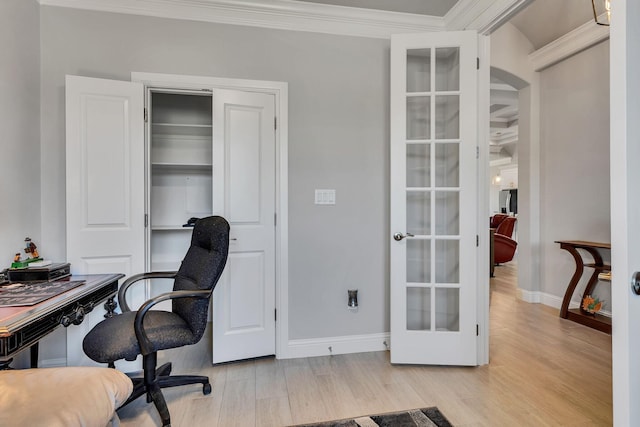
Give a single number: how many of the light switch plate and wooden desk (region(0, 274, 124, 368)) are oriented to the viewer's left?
0

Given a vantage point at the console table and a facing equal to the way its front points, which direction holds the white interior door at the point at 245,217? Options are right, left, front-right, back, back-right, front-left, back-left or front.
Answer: front

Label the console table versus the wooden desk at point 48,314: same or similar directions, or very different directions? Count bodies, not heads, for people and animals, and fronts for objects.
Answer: very different directions

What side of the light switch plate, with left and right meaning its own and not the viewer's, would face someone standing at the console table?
left

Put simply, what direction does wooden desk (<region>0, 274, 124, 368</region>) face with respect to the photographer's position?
facing the viewer and to the right of the viewer

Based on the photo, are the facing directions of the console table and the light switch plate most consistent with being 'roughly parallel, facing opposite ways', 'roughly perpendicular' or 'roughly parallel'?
roughly perpendicular

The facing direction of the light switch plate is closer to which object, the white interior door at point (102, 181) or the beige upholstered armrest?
the beige upholstered armrest

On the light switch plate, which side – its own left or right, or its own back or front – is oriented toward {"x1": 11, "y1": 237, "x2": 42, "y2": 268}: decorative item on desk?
right

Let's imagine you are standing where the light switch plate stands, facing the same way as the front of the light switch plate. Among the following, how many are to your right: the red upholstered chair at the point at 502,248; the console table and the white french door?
0

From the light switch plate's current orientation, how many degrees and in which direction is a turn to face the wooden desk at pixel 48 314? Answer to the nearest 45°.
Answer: approximately 45° to its right

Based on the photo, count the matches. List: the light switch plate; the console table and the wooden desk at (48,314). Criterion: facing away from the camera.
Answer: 0

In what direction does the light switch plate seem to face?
toward the camera

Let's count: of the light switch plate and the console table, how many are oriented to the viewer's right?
0

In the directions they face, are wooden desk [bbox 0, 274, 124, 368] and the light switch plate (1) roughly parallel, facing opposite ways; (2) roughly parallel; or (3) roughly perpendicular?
roughly perpendicular

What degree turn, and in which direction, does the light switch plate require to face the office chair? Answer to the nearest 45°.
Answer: approximately 45° to its right

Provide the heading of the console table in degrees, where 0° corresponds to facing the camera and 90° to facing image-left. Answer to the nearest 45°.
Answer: approximately 45°

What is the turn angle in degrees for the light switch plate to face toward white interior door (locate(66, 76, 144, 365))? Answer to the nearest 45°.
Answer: approximately 90° to its right

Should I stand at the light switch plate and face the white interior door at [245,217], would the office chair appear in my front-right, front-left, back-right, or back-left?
front-left
